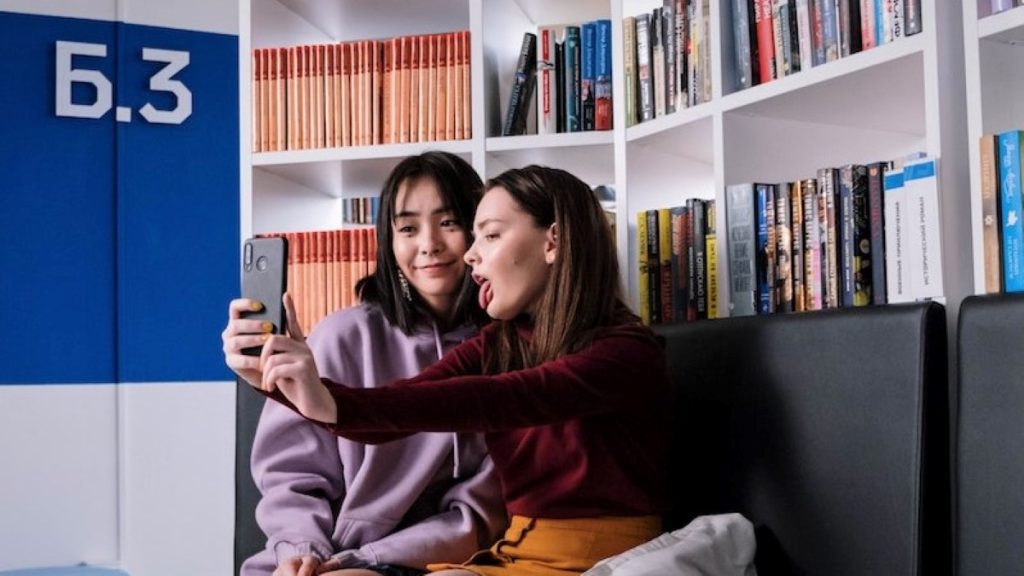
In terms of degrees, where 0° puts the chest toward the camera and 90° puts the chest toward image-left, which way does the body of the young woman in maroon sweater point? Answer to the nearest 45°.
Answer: approximately 90°

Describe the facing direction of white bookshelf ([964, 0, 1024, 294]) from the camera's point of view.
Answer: facing the viewer and to the left of the viewer

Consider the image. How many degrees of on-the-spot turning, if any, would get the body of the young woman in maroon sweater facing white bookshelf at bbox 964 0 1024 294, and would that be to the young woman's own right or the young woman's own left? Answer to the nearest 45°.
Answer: approximately 180°

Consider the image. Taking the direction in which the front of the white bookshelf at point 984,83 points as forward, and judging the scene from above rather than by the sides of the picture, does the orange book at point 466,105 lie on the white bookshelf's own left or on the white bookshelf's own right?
on the white bookshelf's own right

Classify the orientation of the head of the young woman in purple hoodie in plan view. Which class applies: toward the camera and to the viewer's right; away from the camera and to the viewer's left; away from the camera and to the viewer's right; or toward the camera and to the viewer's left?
toward the camera and to the viewer's left

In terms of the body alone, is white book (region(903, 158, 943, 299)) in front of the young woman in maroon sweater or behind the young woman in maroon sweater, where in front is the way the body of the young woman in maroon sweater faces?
behind

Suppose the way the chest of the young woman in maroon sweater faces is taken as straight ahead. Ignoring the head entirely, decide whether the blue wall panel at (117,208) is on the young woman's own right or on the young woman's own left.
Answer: on the young woman's own right
